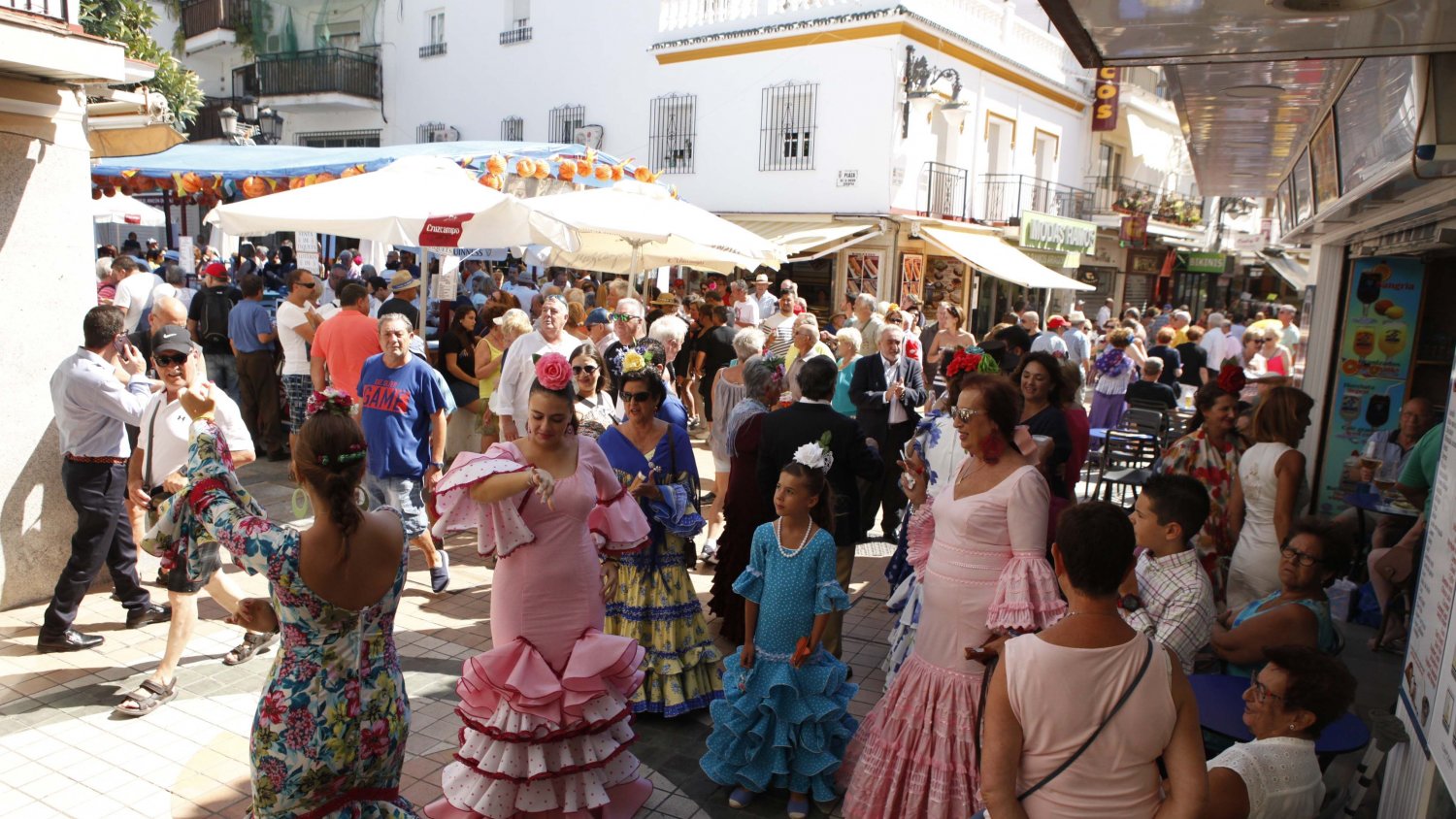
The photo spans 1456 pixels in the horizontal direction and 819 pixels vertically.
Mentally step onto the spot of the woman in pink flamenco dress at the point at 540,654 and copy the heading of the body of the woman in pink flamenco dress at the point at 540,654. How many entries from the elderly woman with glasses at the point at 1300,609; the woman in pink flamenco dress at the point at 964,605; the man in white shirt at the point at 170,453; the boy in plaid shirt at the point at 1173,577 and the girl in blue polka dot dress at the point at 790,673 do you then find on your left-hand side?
4

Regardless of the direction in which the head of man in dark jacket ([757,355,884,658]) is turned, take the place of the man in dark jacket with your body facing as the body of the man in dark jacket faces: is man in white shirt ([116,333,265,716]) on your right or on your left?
on your left

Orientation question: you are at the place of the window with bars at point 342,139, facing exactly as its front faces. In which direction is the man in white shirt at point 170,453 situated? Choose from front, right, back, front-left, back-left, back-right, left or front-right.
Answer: front

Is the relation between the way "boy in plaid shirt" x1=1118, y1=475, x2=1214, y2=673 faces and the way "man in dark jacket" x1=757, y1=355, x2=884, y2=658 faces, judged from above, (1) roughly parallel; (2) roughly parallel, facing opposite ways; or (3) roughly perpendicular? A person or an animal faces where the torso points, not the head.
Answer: roughly perpendicular

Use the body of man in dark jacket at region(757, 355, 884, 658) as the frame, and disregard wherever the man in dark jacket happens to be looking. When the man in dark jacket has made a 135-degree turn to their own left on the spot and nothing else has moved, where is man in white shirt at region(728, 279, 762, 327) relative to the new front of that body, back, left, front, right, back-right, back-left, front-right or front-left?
back-right

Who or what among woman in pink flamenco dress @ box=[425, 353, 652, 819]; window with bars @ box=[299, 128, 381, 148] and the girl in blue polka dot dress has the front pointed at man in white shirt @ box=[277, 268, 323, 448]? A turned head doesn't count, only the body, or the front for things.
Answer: the window with bars

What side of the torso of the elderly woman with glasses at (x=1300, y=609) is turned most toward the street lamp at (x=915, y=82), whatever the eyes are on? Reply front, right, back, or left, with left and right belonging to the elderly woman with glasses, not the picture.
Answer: right

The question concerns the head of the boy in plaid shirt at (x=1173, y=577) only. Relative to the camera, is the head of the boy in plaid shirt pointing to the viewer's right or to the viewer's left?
to the viewer's left

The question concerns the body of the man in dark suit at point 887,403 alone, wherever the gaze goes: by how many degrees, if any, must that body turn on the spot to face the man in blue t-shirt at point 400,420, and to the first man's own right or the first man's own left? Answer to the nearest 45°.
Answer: approximately 45° to the first man's own right

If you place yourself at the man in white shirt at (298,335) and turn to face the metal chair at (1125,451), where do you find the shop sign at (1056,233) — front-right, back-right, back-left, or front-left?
front-left

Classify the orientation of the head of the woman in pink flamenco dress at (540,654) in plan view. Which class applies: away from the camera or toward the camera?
toward the camera

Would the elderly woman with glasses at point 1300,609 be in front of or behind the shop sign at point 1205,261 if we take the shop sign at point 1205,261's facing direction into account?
in front

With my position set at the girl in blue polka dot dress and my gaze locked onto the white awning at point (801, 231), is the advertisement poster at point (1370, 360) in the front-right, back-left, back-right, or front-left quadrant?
front-right

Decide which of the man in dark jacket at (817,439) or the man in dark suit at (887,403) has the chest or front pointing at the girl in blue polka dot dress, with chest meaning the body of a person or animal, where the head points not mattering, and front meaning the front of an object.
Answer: the man in dark suit at (887,403)

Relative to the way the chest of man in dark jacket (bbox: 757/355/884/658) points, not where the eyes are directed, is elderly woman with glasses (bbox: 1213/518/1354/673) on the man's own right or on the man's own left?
on the man's own right

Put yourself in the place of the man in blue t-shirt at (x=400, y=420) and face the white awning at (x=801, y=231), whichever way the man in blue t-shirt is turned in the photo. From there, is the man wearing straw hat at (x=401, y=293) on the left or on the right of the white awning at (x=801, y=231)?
left

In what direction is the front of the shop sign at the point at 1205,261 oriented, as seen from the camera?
facing the viewer

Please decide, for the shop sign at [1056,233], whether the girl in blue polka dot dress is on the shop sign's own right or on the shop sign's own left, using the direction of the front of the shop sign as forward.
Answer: on the shop sign's own right

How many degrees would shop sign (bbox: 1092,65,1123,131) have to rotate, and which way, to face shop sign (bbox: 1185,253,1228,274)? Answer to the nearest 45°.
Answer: approximately 180°

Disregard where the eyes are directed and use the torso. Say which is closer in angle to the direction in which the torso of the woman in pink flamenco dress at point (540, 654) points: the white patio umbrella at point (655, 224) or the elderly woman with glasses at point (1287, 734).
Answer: the elderly woman with glasses

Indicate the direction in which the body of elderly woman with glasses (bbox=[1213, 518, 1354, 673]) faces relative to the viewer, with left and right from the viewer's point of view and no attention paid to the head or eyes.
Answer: facing the viewer and to the left of the viewer

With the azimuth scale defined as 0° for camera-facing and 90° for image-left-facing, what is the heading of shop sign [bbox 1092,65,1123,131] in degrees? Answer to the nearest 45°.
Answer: approximately 0°

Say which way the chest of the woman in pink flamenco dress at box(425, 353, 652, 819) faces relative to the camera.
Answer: toward the camera
